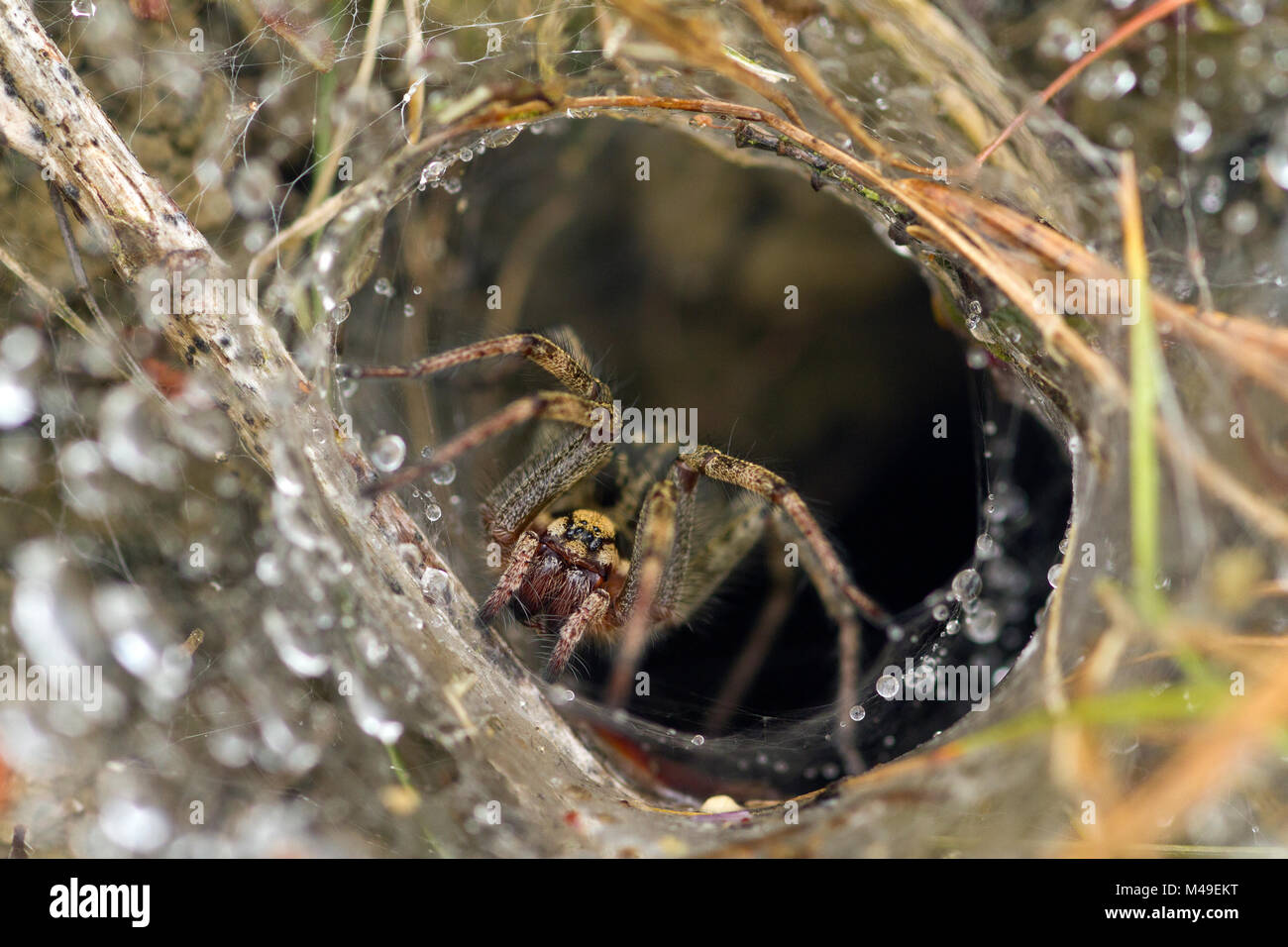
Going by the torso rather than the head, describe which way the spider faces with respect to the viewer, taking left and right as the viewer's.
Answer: facing the viewer and to the left of the viewer

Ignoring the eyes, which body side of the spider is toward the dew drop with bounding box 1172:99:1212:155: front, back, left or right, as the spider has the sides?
left
